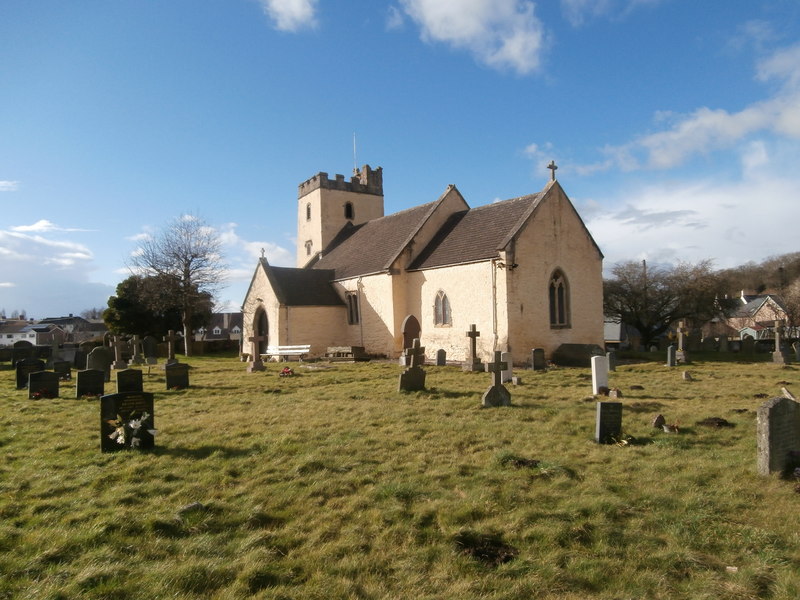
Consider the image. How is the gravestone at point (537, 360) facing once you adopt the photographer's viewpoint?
facing the viewer and to the right of the viewer

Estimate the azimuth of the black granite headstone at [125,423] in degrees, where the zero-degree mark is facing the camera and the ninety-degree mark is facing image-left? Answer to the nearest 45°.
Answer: approximately 0°

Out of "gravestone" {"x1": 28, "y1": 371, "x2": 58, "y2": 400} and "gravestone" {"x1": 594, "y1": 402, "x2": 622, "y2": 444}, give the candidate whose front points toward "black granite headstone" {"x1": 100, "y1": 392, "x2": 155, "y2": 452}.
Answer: "gravestone" {"x1": 28, "y1": 371, "x2": 58, "y2": 400}

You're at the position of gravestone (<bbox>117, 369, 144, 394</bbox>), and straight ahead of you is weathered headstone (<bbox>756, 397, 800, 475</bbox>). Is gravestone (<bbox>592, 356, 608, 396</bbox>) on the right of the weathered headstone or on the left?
left

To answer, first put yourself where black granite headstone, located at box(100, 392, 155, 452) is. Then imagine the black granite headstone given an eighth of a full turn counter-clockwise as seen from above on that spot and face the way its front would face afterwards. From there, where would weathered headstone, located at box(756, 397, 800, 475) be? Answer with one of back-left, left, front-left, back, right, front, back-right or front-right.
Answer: front

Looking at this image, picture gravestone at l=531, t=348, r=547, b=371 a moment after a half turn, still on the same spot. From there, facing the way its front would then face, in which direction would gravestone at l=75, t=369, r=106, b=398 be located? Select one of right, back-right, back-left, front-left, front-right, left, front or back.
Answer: left

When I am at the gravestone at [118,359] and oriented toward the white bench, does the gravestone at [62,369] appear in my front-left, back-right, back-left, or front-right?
back-right

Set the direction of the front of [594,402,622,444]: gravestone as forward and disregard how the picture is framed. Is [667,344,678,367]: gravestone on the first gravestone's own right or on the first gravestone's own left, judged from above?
on the first gravestone's own left

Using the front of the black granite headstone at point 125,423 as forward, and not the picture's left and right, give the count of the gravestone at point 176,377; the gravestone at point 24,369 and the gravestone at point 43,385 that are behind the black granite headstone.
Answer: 3
